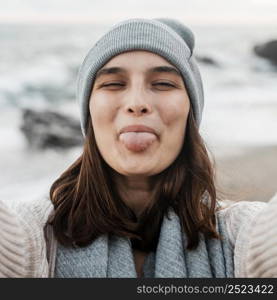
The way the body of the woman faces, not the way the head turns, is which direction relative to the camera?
toward the camera

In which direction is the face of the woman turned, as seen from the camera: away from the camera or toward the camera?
toward the camera
